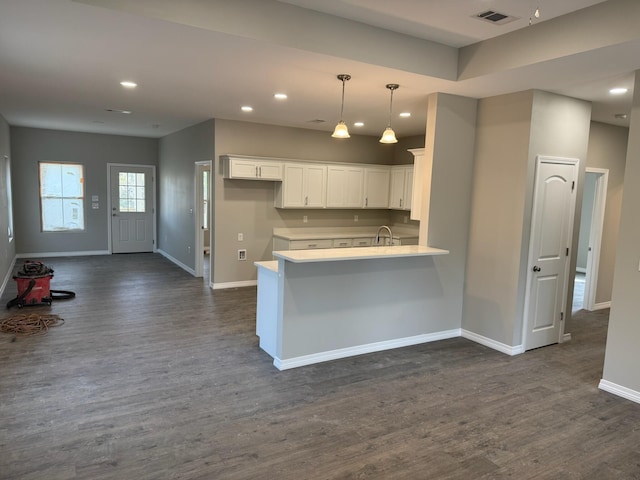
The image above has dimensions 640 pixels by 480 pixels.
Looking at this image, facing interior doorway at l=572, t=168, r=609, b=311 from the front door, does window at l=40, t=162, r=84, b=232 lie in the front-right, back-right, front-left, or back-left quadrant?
back-right

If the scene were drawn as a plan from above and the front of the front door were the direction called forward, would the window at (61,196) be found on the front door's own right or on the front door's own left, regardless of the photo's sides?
on the front door's own right

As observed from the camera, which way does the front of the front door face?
facing the viewer

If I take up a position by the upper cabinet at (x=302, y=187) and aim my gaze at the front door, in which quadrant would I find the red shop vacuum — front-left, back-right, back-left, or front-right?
front-left

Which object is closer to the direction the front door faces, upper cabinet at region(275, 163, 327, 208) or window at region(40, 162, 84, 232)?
the upper cabinet

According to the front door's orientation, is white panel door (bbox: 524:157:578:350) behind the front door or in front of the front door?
in front

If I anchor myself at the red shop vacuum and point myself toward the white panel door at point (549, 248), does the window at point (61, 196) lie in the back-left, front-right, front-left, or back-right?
back-left

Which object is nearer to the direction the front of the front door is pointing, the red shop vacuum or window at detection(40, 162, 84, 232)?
the red shop vacuum

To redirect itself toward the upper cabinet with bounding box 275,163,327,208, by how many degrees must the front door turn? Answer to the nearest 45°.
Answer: approximately 45° to its left

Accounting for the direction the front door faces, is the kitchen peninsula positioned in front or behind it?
in front

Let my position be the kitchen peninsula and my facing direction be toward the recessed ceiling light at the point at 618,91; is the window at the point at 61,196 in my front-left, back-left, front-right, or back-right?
back-left

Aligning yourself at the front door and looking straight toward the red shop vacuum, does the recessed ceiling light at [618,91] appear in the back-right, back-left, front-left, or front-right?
front-left

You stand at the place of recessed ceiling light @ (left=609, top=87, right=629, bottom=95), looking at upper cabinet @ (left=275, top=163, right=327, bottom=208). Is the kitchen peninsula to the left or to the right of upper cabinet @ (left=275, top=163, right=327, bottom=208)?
left

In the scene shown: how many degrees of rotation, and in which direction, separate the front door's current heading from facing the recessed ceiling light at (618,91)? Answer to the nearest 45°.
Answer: approximately 45° to its left
